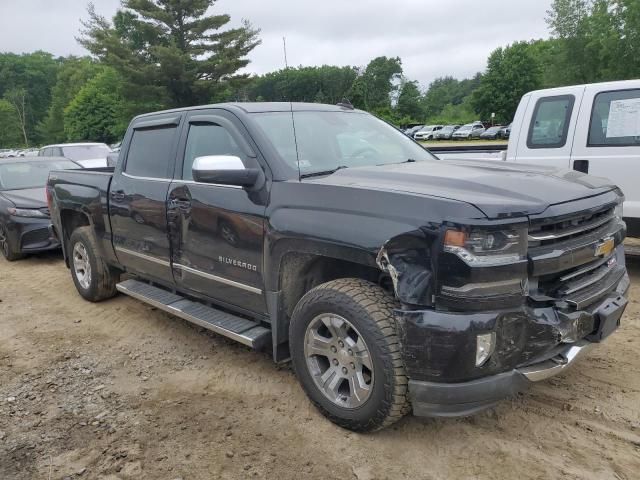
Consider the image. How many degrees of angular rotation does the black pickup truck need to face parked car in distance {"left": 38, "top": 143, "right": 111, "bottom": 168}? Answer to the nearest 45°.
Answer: approximately 180°

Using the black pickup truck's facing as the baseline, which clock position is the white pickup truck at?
The white pickup truck is roughly at 9 o'clock from the black pickup truck.

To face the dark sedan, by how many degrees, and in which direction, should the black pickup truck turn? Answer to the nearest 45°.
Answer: approximately 180°

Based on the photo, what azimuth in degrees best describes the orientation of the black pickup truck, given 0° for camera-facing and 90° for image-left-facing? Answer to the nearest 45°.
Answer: approximately 315°
